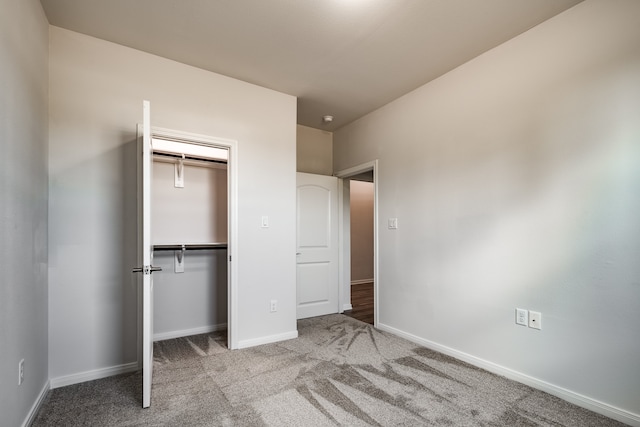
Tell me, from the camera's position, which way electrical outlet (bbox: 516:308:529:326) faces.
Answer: facing the viewer and to the left of the viewer

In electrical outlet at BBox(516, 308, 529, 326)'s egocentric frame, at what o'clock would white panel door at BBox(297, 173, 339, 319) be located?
The white panel door is roughly at 2 o'clock from the electrical outlet.
